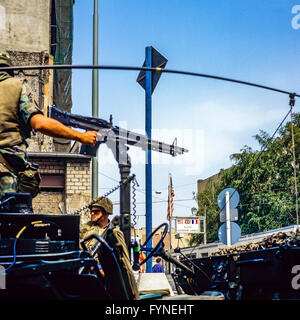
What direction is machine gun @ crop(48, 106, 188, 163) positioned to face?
to the viewer's right

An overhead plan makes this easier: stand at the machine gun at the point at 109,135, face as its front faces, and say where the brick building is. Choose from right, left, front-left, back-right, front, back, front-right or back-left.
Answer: left

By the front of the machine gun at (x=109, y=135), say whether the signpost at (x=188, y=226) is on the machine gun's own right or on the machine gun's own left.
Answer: on the machine gun's own left

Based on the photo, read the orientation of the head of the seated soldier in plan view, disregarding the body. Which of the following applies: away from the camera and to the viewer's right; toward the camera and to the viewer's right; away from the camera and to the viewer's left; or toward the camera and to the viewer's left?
toward the camera and to the viewer's left

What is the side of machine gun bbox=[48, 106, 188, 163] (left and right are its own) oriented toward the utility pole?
left

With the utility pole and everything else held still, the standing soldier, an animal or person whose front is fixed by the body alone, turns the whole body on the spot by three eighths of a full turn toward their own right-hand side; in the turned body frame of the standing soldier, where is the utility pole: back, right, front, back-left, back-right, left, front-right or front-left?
back-left
